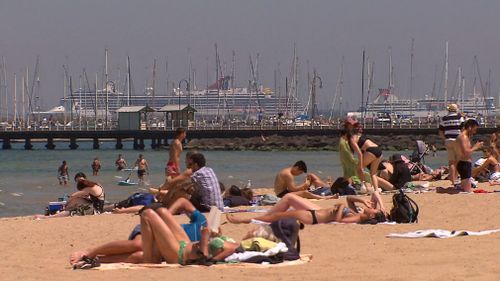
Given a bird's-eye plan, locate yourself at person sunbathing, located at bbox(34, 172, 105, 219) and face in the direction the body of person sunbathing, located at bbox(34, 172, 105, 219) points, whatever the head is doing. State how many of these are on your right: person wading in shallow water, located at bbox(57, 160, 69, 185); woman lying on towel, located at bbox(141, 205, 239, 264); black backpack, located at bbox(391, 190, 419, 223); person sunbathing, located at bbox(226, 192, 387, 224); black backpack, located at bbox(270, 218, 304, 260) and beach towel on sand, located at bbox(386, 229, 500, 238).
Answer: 1

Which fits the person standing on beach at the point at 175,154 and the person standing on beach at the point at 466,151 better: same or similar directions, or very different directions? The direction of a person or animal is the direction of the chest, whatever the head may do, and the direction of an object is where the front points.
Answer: same or similar directions

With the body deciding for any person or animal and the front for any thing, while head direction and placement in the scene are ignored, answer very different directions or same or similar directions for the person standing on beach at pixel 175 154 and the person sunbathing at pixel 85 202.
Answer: very different directions

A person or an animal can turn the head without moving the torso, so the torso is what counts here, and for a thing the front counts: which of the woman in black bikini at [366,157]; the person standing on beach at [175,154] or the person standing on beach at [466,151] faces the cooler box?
the woman in black bikini

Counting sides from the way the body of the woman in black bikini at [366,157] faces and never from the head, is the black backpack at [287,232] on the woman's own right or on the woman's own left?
on the woman's own left

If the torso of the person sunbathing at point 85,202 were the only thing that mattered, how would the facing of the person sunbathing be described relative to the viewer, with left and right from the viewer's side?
facing to the left of the viewer

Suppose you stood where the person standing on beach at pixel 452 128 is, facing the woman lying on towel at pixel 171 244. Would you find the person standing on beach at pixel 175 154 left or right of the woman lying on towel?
right

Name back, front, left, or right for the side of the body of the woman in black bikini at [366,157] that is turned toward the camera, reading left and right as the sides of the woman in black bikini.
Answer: left
